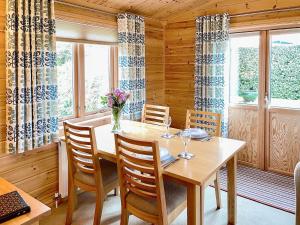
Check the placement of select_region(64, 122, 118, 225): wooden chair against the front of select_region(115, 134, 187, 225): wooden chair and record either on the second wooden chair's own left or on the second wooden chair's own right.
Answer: on the second wooden chair's own left

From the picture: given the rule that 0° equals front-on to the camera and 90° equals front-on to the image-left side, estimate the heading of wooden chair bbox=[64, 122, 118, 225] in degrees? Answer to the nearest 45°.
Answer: approximately 225°

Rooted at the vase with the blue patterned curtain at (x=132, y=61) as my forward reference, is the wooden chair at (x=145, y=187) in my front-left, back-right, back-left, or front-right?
back-right

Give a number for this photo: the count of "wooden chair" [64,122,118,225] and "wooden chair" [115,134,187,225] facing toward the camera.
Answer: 0

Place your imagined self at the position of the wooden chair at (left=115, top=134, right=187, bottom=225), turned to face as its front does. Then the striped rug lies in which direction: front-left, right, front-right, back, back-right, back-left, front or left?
front

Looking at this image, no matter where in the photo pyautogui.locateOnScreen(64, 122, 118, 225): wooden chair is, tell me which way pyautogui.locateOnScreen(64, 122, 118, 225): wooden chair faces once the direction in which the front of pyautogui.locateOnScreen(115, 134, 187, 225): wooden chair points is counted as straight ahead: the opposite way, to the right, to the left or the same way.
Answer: the same way

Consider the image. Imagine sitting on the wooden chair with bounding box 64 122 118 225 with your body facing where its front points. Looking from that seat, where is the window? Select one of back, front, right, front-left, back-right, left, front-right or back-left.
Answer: front-left

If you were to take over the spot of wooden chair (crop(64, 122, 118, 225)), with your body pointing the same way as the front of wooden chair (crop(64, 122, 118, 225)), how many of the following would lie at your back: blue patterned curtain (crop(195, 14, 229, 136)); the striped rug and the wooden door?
0

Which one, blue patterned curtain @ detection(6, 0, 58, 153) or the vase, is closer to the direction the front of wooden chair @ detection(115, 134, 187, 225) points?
the vase

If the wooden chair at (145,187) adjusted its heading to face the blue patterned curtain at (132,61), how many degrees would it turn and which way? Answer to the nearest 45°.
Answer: approximately 45° to its left

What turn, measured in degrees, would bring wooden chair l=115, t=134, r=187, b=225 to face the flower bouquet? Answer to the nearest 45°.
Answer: approximately 45° to its left

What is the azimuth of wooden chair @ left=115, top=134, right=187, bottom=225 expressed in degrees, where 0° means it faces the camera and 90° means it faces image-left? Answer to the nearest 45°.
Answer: approximately 225°

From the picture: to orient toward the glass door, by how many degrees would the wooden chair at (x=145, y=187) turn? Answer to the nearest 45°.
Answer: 0° — it already faces it

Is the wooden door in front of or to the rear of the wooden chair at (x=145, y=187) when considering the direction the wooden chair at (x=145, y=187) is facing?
in front
